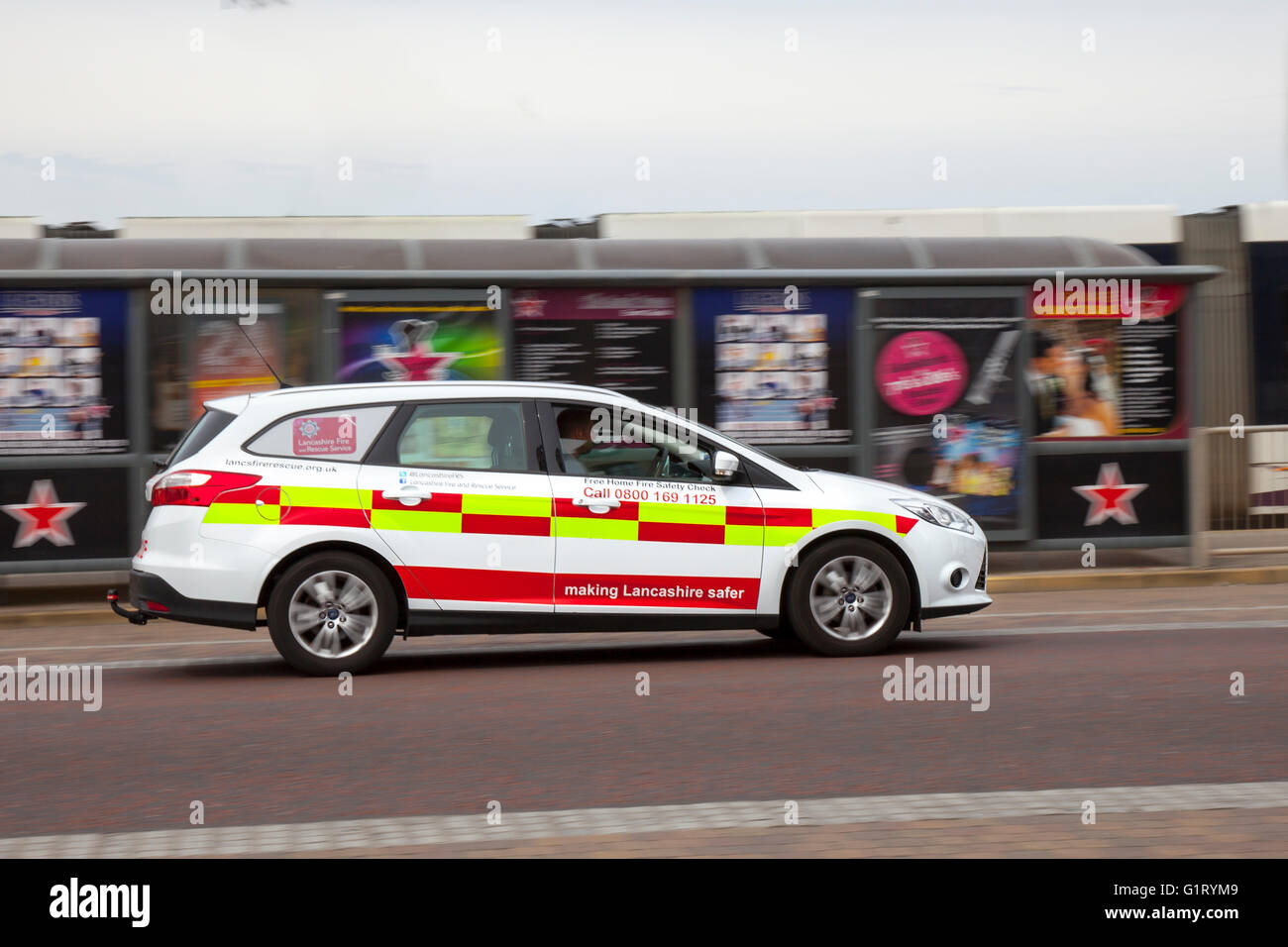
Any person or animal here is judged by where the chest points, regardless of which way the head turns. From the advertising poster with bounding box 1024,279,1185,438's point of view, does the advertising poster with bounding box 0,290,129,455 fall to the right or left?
on its right

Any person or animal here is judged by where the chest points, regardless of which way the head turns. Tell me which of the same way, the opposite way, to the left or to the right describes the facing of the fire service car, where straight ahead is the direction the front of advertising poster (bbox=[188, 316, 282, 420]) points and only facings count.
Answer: to the left

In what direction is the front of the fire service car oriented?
to the viewer's right

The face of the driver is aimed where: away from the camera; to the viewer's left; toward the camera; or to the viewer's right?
to the viewer's right

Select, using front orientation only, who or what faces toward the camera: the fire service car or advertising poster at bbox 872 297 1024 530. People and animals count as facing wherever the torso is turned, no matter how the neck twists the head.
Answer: the advertising poster

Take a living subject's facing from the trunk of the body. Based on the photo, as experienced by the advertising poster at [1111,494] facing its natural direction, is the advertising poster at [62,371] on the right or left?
on its right

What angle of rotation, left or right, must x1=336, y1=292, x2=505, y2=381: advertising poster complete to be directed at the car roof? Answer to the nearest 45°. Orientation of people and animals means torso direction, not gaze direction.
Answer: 0° — it already faces it

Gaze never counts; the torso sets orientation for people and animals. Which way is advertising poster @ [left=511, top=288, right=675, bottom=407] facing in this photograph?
toward the camera

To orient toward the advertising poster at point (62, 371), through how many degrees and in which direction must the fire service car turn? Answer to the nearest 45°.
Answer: approximately 135° to its left

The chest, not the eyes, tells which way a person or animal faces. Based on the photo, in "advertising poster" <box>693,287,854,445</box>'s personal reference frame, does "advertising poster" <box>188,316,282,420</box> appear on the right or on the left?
on its right

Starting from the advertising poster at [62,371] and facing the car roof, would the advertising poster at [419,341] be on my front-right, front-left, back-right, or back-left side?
front-left

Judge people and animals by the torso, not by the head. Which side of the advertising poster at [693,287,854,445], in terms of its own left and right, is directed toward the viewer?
front

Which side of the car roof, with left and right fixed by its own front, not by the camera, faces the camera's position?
right

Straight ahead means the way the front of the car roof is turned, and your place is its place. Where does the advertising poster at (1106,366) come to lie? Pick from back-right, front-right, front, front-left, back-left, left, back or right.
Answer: front-left

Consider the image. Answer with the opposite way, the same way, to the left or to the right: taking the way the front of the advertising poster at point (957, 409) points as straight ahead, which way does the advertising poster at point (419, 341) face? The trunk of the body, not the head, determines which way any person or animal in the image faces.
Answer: the same way

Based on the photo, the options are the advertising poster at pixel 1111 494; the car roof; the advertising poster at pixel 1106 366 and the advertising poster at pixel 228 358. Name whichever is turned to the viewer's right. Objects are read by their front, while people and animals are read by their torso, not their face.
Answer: the car roof
